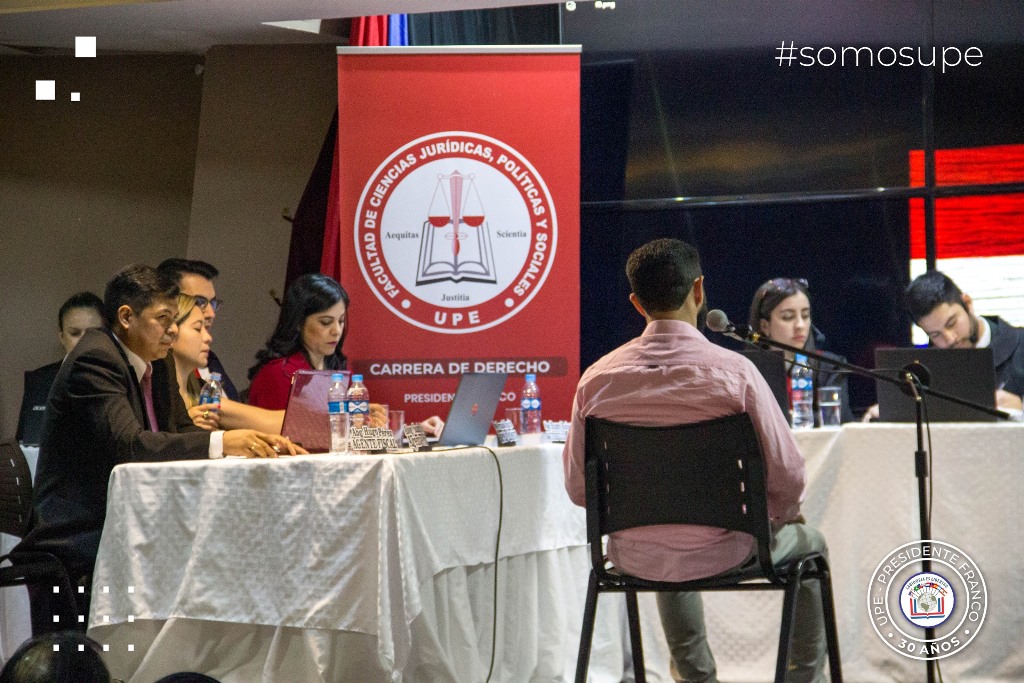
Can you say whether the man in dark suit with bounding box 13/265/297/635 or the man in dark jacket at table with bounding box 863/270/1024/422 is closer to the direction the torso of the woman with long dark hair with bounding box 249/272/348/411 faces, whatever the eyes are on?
the man in dark jacket at table

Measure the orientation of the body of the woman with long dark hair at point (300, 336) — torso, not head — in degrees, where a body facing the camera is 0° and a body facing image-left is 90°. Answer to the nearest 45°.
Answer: approximately 315°

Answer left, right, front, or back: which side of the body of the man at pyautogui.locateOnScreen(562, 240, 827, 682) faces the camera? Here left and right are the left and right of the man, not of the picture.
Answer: back

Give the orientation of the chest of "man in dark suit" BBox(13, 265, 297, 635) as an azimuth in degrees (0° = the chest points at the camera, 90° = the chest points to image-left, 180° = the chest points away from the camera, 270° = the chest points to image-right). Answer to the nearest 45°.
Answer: approximately 270°

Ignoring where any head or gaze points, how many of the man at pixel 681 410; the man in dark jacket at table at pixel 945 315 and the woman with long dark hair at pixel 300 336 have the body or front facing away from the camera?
1

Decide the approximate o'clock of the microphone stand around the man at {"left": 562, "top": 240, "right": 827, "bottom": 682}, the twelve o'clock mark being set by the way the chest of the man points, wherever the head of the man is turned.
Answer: The microphone stand is roughly at 2 o'clock from the man.

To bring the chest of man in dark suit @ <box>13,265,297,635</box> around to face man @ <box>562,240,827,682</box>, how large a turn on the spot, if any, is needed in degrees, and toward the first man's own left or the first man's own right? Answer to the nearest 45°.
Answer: approximately 45° to the first man's own right

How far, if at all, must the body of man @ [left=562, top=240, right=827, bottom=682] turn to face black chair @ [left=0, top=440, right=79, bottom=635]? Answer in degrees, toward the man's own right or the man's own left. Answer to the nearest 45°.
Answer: approximately 90° to the man's own left

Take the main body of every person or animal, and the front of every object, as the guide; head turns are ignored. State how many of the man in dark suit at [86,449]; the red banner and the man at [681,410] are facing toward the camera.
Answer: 1

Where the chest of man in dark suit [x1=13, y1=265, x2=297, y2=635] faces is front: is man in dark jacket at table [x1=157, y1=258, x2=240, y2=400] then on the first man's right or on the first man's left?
on the first man's left

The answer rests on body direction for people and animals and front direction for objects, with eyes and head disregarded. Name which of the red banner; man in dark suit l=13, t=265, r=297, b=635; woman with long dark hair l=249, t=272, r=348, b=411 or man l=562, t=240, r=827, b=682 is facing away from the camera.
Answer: the man

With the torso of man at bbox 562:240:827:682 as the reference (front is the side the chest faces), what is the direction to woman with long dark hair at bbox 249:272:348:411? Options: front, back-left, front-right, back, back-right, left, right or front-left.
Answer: front-left
